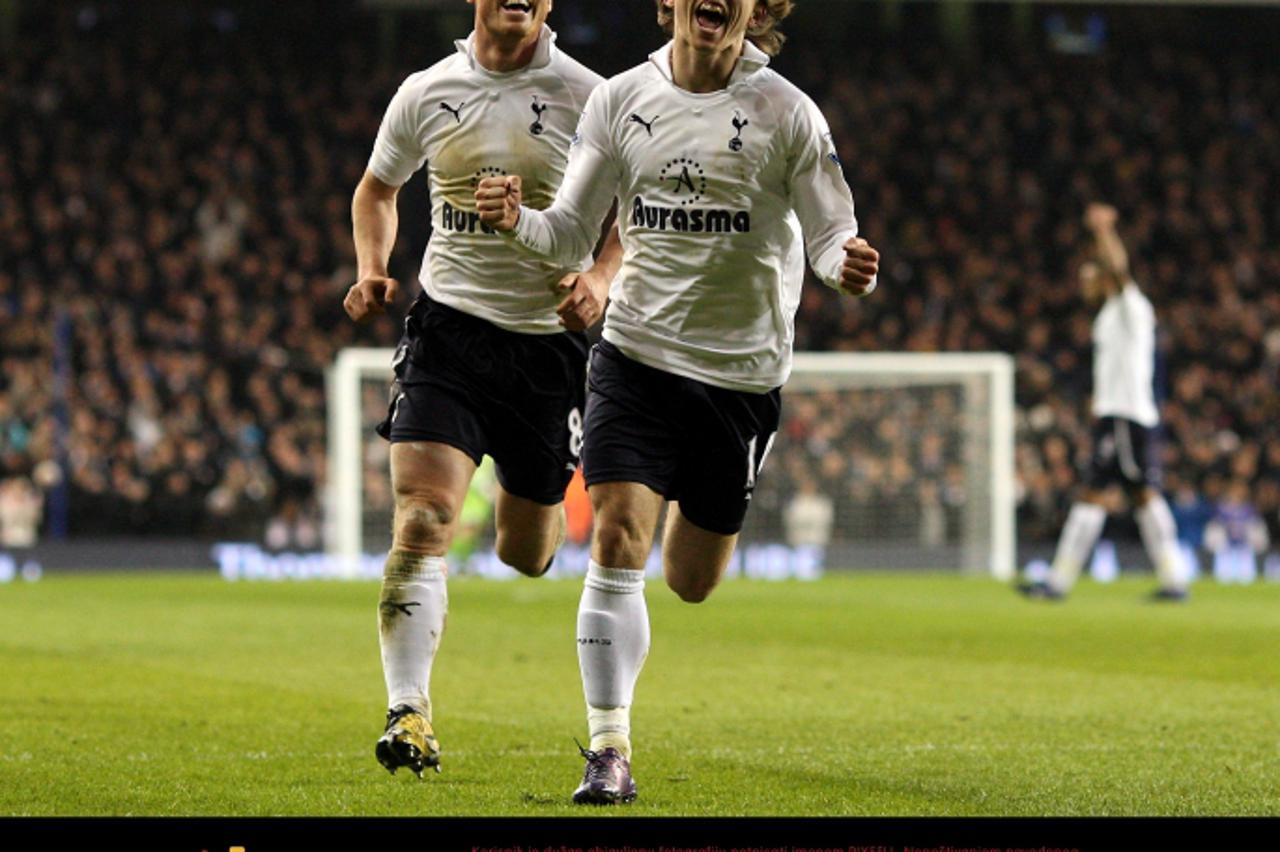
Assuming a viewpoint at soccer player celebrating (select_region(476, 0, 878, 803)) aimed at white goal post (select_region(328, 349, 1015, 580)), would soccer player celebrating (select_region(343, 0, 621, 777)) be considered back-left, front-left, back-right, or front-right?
front-left

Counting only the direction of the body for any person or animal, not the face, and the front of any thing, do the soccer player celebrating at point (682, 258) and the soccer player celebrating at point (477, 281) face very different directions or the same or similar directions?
same or similar directions

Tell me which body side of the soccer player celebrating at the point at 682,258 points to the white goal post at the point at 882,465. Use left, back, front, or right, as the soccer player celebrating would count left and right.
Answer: back

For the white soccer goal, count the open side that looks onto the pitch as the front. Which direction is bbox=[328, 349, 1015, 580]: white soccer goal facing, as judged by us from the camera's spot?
facing the viewer

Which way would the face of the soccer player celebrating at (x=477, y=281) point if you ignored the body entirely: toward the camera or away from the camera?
toward the camera

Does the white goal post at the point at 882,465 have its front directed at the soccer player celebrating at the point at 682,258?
yes

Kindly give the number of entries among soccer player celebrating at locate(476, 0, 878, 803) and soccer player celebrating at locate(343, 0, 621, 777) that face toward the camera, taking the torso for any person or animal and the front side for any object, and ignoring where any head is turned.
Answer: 2

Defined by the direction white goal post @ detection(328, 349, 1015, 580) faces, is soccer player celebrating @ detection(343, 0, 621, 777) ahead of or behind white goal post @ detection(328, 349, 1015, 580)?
ahead

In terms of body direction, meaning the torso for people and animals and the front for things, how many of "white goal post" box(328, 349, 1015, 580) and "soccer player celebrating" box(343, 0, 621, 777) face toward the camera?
2

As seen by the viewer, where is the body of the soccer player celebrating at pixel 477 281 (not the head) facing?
toward the camera

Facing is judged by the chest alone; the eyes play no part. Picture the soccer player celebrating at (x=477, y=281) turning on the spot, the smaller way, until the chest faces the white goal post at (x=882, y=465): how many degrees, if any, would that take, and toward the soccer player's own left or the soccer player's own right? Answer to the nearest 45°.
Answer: approximately 180°

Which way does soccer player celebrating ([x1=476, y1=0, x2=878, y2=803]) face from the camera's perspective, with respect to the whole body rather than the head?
toward the camera

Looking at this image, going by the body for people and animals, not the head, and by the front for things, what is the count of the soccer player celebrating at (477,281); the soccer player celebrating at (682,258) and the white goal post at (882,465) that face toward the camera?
3
